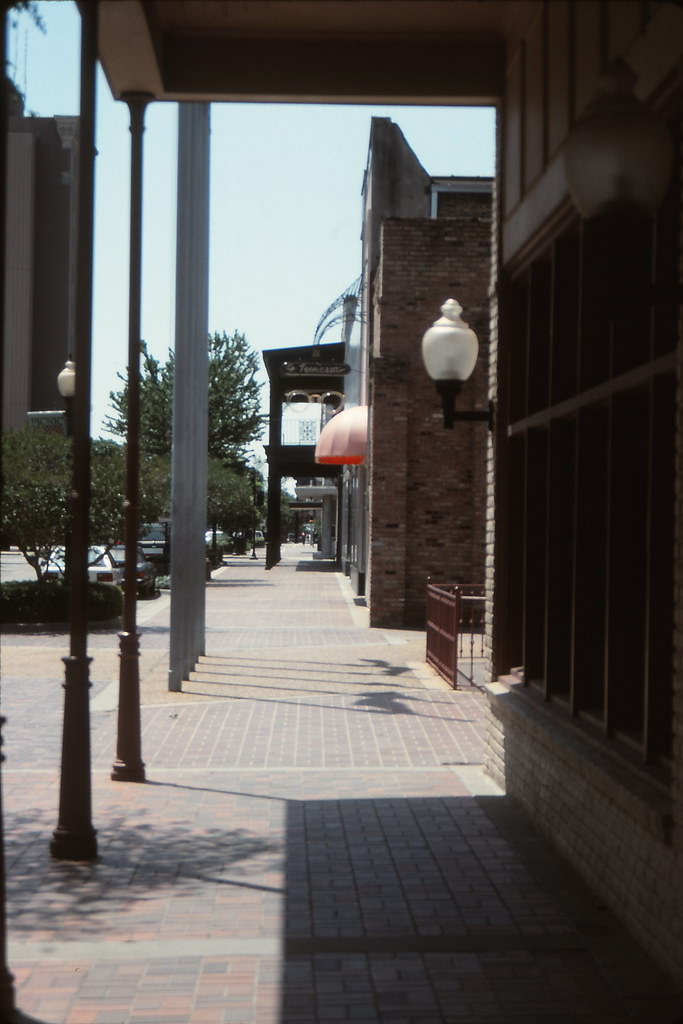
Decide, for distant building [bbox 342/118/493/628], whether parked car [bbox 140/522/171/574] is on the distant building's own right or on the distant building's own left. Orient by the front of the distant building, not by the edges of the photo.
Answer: on the distant building's own right

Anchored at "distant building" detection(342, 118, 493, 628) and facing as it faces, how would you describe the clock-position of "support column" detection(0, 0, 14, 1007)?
The support column is roughly at 9 o'clock from the distant building.

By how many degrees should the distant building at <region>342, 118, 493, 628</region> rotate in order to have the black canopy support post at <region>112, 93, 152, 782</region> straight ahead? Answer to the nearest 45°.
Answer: approximately 90° to its left

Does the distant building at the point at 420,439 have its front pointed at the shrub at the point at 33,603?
yes

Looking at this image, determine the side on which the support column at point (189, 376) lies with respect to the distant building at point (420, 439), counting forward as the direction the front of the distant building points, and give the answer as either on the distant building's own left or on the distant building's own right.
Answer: on the distant building's own left

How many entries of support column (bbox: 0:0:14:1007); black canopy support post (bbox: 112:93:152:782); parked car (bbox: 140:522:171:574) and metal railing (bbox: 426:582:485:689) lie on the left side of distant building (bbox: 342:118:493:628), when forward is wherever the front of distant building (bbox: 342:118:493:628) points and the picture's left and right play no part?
3

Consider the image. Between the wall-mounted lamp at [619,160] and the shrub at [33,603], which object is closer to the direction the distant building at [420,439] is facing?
the shrub

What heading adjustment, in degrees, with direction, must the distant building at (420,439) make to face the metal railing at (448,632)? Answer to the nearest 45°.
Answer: approximately 90° to its left

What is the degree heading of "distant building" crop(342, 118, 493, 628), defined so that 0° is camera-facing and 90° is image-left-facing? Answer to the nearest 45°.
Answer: approximately 90°

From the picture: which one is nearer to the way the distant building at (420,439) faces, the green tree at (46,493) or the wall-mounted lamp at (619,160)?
the green tree
